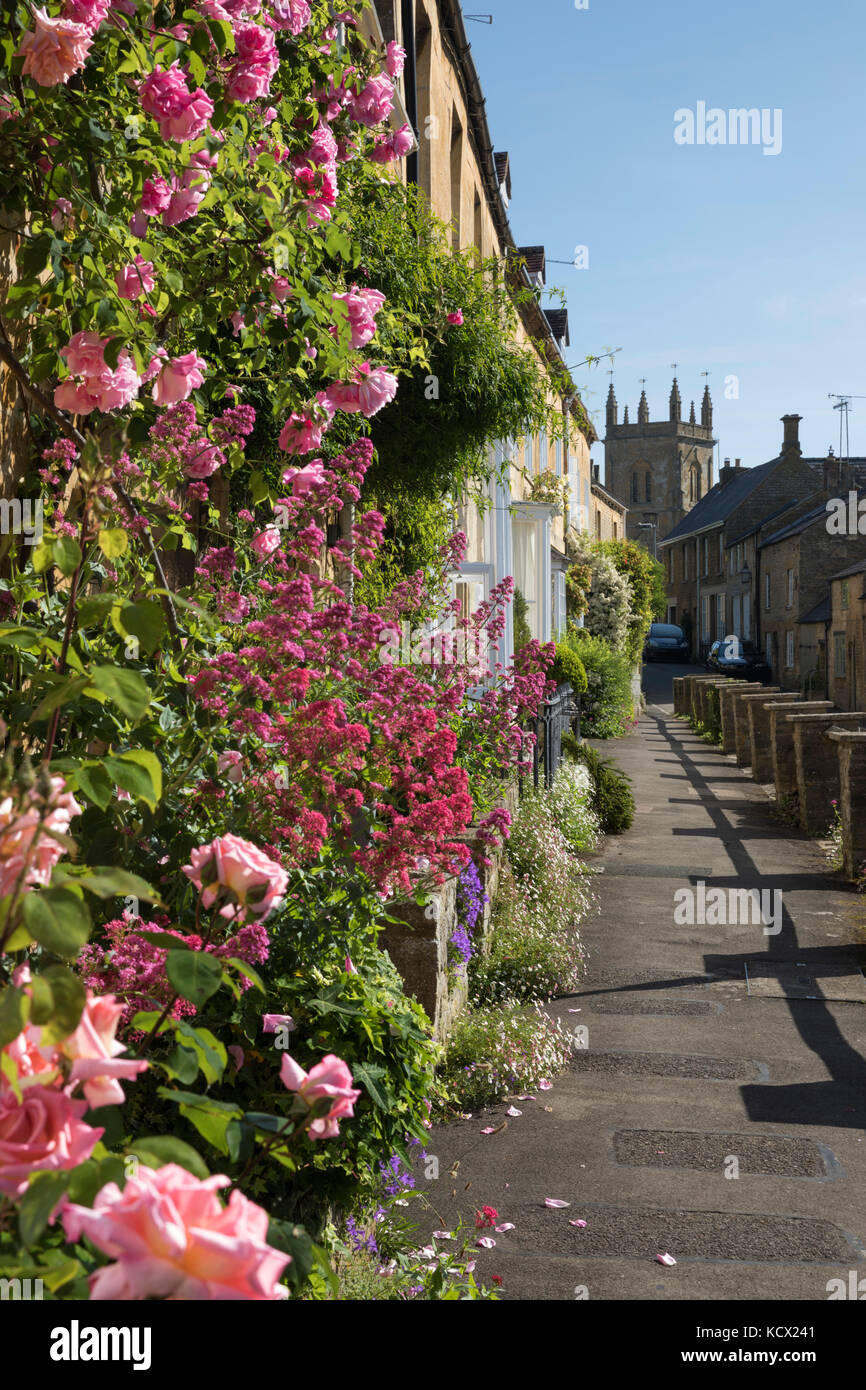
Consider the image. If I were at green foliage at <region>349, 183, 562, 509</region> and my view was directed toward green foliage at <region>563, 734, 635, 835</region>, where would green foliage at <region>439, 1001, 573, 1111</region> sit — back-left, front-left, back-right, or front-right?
back-right

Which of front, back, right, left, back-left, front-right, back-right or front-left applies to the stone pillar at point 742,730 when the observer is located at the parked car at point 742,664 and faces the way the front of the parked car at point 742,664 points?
front-right

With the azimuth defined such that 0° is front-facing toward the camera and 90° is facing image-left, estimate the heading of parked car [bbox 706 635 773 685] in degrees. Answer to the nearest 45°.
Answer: approximately 315°

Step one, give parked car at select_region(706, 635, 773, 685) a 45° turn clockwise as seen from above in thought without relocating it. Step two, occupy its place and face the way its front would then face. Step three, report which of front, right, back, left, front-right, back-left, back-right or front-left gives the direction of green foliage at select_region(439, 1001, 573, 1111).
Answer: front

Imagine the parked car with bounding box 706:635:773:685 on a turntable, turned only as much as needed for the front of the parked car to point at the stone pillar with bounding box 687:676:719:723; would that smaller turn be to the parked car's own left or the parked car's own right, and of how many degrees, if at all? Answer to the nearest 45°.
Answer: approximately 45° to the parked car's own right

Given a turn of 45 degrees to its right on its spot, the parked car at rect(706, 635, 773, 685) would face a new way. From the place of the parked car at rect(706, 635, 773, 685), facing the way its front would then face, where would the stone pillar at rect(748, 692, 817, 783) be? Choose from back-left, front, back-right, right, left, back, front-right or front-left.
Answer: front

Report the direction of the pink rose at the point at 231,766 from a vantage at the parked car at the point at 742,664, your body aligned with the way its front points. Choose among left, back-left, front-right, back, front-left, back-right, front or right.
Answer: front-right
